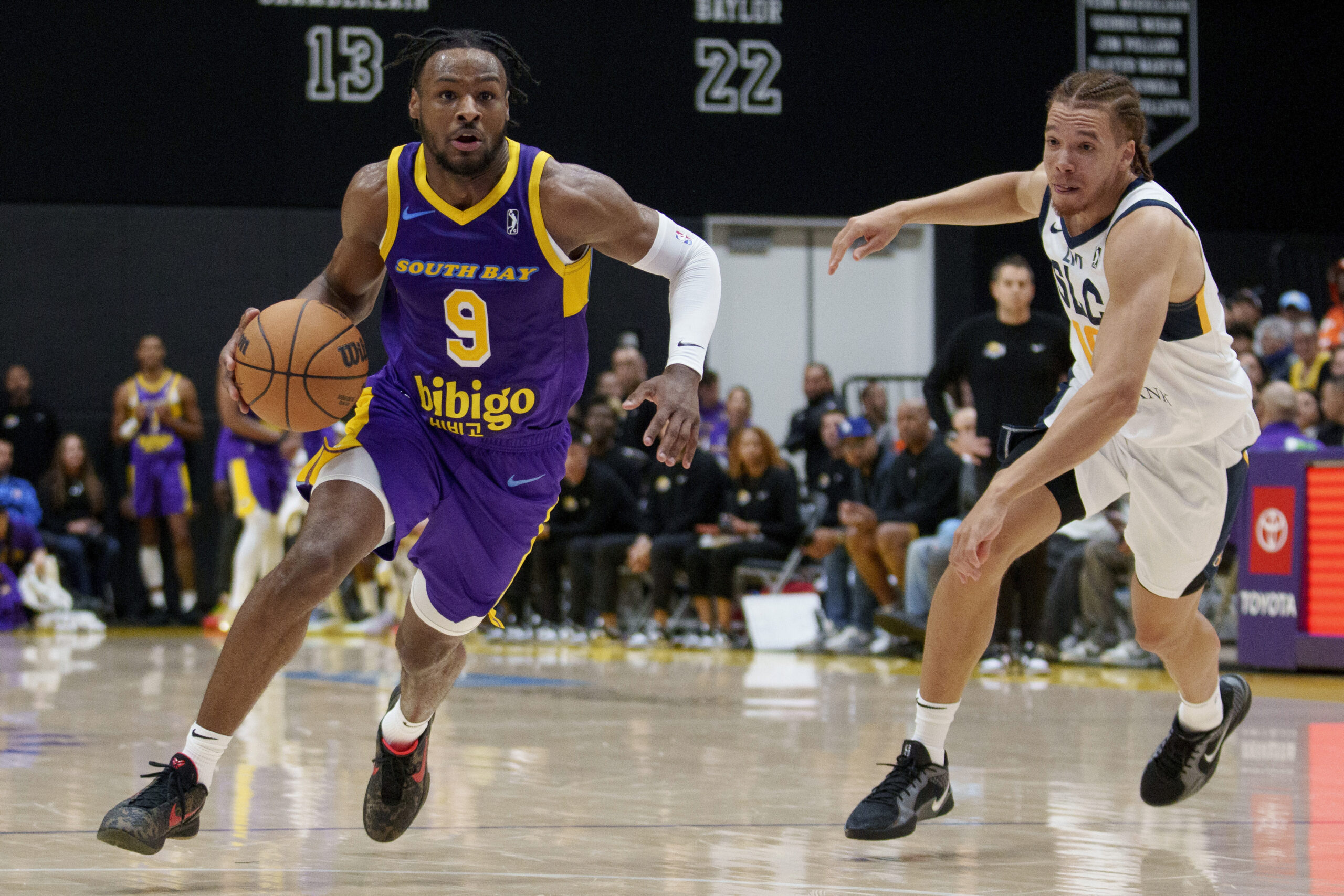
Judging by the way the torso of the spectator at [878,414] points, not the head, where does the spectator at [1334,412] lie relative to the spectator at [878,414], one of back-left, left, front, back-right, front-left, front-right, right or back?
front-left

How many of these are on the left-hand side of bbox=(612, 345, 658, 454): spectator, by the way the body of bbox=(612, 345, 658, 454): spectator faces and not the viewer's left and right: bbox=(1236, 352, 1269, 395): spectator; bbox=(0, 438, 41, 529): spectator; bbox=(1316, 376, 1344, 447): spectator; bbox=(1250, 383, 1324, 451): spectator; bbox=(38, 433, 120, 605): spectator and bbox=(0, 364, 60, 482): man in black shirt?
3

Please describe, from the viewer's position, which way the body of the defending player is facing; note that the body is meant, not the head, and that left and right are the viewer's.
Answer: facing the viewer and to the left of the viewer

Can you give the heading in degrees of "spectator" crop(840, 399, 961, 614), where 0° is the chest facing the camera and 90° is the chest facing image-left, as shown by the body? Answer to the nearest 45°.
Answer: approximately 45°

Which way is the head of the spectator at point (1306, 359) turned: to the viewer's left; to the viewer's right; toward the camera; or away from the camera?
toward the camera

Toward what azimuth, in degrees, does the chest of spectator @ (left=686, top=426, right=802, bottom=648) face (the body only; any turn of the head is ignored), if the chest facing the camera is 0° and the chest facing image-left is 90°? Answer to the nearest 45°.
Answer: approximately 45°

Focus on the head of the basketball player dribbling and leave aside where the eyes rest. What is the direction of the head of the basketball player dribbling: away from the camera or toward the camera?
toward the camera

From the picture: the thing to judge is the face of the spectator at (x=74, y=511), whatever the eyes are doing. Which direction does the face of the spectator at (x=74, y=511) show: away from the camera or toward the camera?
toward the camera

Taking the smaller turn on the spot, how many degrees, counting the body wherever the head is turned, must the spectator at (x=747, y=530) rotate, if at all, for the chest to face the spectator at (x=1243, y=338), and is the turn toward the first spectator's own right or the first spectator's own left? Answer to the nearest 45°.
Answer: approximately 135° to the first spectator's own left

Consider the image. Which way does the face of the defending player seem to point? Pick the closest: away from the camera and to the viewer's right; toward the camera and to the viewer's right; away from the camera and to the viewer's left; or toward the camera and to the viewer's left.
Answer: toward the camera and to the viewer's left

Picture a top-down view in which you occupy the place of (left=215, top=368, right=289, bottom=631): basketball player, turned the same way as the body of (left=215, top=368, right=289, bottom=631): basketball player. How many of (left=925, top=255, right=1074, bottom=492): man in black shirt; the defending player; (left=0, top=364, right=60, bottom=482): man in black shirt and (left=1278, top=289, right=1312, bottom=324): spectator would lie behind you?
1

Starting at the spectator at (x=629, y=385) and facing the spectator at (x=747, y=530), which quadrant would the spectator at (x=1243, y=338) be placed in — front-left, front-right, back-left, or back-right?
front-left

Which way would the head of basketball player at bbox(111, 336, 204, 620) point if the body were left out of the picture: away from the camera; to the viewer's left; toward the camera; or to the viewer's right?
toward the camera

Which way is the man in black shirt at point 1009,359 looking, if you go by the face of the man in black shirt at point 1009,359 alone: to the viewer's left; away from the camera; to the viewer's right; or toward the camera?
toward the camera

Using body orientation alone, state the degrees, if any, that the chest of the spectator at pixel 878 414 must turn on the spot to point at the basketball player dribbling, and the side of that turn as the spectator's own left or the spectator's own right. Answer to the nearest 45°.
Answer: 0° — they already face them

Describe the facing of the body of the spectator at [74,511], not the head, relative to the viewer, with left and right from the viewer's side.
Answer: facing the viewer

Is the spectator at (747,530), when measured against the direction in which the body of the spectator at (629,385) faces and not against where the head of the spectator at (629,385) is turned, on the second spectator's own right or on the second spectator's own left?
on the second spectator's own left
